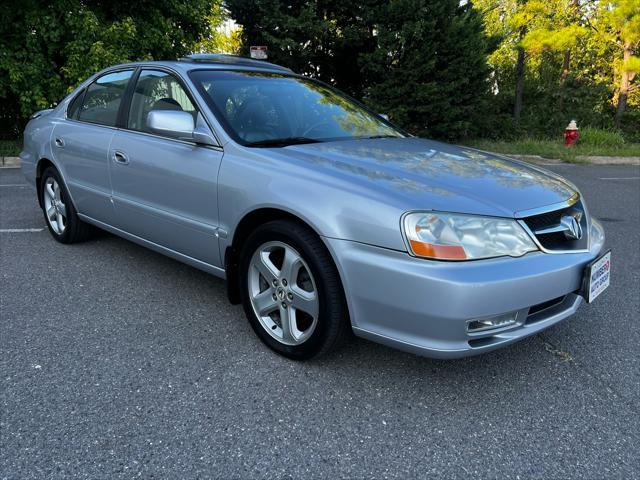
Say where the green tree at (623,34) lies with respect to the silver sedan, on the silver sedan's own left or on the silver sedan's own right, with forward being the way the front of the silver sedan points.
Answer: on the silver sedan's own left

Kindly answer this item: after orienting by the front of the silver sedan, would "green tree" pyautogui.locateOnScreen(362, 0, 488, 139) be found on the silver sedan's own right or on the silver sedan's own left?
on the silver sedan's own left

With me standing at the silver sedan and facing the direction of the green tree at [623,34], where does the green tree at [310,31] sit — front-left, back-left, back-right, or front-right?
front-left

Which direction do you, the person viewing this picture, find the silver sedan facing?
facing the viewer and to the right of the viewer

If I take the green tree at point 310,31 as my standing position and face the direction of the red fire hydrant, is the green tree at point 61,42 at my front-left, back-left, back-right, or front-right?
back-right

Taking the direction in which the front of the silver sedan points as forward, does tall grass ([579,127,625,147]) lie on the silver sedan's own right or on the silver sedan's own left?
on the silver sedan's own left

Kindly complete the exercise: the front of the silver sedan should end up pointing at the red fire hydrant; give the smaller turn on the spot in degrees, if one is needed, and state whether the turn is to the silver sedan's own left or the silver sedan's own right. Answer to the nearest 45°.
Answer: approximately 90° to the silver sedan's own left

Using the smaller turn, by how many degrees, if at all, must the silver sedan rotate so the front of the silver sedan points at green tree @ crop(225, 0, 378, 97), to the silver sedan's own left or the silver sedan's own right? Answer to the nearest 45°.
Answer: approximately 135° to the silver sedan's own left

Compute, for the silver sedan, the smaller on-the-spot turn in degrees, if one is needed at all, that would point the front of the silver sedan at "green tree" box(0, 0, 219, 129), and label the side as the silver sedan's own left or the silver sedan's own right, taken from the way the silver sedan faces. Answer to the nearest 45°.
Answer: approximately 180°
